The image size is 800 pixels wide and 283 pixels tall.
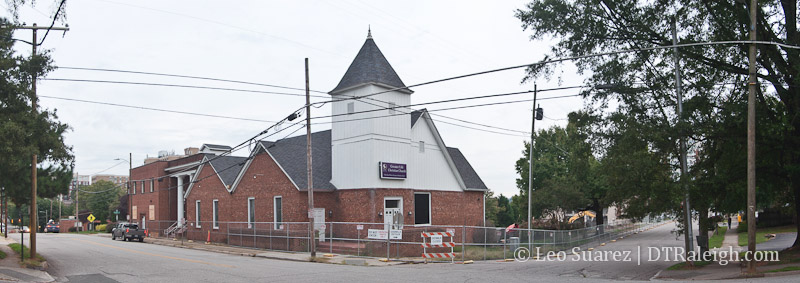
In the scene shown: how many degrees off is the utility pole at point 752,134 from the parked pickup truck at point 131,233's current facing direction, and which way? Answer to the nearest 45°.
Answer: approximately 135° to its left

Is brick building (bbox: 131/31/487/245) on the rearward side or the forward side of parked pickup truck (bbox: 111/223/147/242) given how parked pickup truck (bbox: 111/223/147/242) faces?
on the rearward side

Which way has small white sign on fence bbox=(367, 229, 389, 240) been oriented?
toward the camera

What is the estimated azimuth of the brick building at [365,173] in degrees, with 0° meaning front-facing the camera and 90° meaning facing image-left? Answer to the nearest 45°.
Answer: approximately 315°

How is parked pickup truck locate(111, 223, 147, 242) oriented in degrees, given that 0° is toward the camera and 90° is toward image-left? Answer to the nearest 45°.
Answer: approximately 135°

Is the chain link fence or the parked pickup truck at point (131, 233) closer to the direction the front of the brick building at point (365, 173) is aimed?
the chain link fence

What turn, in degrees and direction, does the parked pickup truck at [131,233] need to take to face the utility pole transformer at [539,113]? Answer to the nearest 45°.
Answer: approximately 180°

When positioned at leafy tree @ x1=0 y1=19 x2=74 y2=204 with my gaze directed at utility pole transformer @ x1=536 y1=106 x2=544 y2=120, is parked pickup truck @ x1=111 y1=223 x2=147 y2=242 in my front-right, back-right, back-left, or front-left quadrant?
front-left

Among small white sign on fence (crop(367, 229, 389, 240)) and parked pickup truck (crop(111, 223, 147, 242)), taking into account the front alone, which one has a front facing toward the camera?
the small white sign on fence

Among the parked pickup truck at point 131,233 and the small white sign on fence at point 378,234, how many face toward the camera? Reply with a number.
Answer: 1
